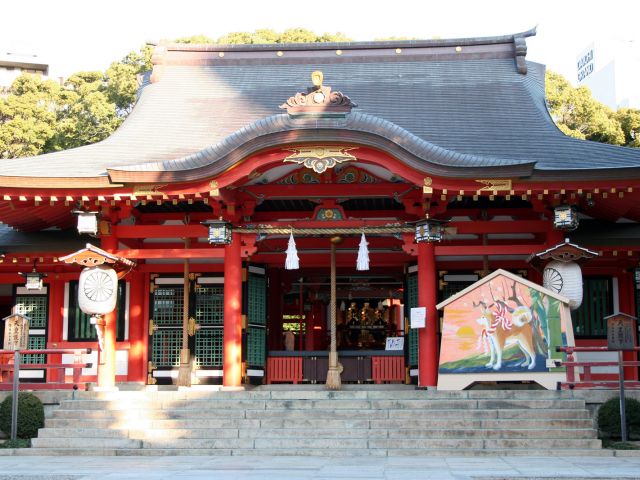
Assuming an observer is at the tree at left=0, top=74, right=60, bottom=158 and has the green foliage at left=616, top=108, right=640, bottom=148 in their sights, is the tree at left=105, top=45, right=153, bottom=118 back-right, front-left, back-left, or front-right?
front-left

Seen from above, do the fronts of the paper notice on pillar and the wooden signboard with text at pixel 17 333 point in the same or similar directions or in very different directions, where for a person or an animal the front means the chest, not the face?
same or similar directions

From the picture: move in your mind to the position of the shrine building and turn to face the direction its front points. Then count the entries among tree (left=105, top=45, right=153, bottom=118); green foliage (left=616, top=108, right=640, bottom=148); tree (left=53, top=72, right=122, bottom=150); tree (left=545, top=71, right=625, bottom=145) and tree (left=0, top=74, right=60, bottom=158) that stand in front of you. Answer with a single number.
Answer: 0

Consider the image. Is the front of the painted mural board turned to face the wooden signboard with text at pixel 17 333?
no

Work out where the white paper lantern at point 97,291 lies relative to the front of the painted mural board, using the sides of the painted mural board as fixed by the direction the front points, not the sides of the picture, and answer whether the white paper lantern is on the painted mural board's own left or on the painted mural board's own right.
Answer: on the painted mural board's own right

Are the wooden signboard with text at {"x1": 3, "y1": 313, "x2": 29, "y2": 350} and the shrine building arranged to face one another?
no

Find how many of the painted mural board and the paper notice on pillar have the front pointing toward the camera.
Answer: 2

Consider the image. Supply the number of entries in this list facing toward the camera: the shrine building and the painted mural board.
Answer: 2

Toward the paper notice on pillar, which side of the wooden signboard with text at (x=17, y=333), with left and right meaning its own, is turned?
left

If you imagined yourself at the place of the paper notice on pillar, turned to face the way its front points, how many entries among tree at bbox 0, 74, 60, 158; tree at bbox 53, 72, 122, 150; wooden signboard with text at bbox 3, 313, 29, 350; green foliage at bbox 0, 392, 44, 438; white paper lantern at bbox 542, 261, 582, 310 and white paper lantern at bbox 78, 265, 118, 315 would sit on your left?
1

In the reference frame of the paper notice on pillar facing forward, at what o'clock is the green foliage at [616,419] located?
The green foliage is roughly at 10 o'clock from the paper notice on pillar.

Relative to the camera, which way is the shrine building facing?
toward the camera

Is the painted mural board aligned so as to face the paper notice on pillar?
no

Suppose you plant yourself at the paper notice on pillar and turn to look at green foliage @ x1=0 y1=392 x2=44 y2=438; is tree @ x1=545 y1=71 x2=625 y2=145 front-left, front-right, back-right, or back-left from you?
back-right

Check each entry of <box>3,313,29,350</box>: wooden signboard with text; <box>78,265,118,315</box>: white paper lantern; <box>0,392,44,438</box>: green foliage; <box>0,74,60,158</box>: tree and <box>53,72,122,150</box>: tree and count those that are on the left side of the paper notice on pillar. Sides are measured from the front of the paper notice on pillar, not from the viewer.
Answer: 0

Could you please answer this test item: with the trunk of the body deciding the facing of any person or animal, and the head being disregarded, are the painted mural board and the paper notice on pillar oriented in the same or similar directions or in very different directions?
same or similar directions

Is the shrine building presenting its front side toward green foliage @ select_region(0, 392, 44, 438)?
no

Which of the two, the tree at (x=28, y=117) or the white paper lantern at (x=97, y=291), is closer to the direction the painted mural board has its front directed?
the white paper lantern

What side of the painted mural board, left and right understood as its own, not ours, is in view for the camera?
front

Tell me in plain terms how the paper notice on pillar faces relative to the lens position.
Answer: facing the viewer

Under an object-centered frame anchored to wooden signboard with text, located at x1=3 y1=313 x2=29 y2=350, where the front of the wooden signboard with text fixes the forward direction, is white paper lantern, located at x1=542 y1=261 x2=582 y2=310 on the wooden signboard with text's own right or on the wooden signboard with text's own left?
on the wooden signboard with text's own left
